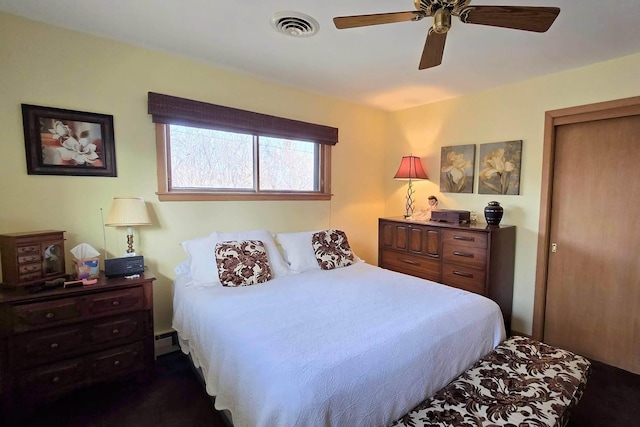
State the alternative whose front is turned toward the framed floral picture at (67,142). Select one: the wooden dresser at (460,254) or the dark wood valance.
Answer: the wooden dresser

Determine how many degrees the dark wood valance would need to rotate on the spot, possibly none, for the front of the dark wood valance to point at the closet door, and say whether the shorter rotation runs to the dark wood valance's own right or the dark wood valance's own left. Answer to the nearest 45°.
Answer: approximately 45° to the dark wood valance's own left

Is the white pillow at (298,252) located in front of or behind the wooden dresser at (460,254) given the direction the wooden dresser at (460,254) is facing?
in front

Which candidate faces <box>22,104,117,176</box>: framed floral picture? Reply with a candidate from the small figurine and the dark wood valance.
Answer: the small figurine

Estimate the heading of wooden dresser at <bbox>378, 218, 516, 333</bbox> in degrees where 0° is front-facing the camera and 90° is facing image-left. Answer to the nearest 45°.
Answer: approximately 45°

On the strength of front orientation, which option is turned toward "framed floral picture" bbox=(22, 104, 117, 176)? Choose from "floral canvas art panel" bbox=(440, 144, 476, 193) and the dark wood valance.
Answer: the floral canvas art panel

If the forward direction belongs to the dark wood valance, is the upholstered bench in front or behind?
in front

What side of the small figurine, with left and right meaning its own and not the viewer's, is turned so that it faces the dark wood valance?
front

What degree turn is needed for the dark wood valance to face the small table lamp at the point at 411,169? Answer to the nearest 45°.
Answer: approximately 45° to its left

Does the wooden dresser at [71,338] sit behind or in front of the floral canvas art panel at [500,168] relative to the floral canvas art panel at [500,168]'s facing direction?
in front

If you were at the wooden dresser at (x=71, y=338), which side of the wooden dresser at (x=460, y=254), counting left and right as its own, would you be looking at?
front

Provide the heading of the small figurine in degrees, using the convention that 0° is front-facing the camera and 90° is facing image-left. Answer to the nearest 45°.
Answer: approximately 45°

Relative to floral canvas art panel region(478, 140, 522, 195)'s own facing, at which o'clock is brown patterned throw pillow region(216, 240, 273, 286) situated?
The brown patterned throw pillow is roughly at 12 o'clock from the floral canvas art panel.
